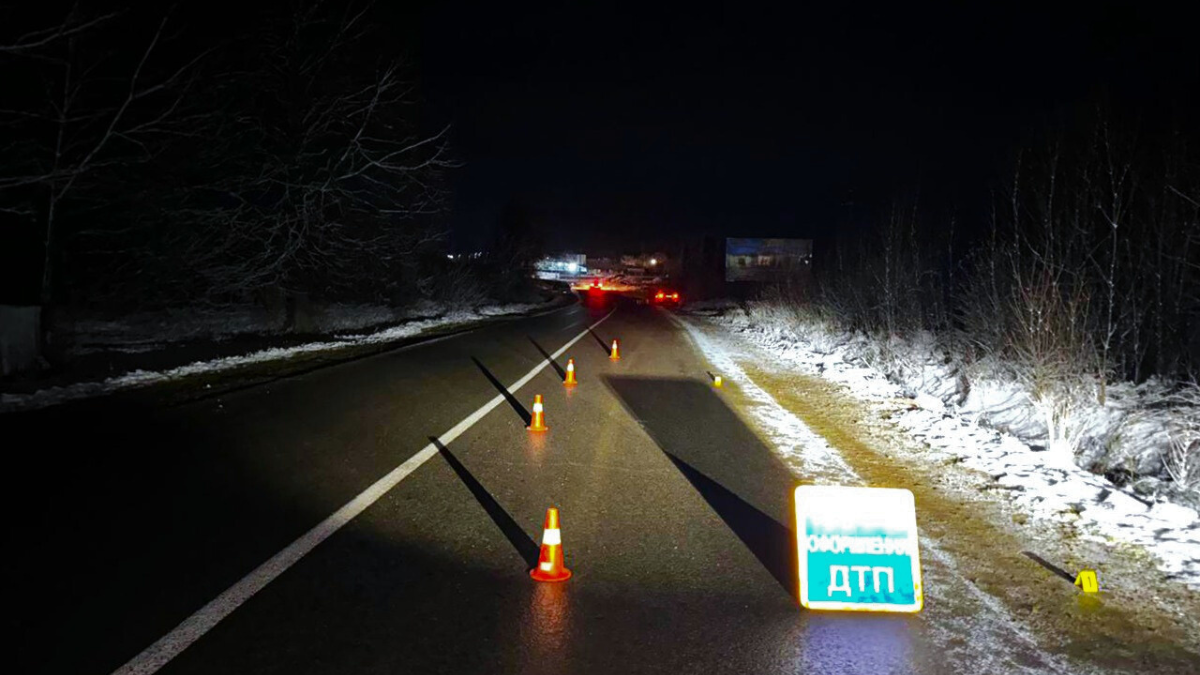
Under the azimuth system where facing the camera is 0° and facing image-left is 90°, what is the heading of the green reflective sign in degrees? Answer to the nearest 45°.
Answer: approximately 0°

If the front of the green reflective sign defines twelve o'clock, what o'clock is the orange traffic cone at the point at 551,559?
The orange traffic cone is roughly at 3 o'clock from the green reflective sign.

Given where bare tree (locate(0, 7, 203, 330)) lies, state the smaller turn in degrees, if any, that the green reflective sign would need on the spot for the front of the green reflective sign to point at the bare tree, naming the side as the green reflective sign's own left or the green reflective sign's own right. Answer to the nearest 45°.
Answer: approximately 135° to the green reflective sign's own right

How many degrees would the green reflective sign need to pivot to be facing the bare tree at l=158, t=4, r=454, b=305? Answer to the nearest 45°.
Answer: approximately 135° to its right

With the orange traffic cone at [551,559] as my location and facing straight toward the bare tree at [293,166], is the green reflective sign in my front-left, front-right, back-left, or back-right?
back-right

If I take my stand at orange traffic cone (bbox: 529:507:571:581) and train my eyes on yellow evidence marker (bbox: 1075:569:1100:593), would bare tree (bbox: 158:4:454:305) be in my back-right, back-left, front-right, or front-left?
back-left

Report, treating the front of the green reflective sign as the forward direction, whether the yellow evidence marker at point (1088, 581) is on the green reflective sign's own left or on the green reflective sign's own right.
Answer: on the green reflective sign's own left
